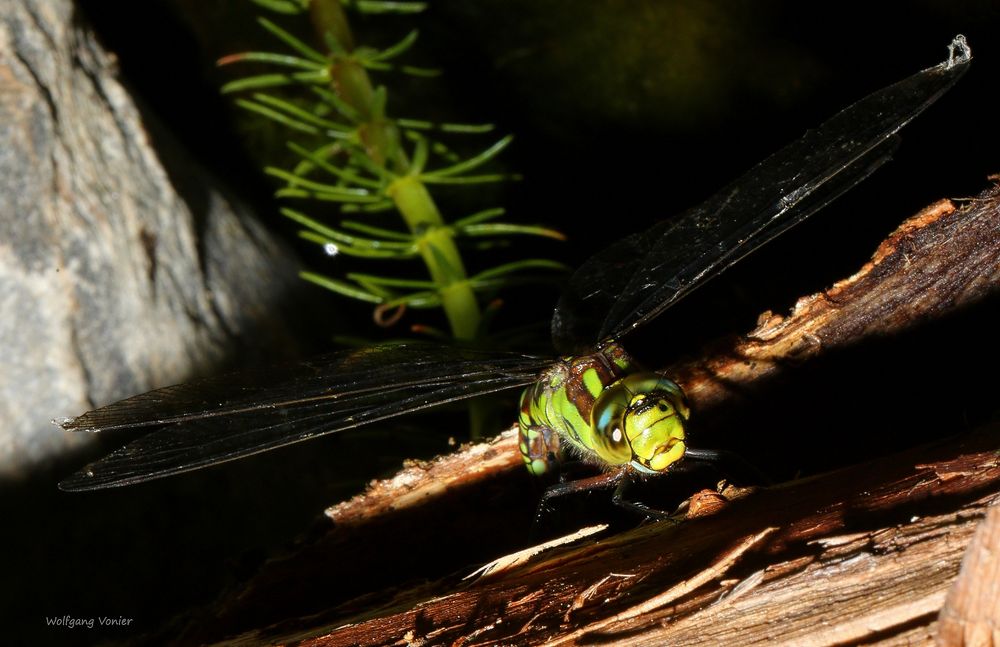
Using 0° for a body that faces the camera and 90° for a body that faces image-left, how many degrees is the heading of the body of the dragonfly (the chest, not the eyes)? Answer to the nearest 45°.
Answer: approximately 315°
